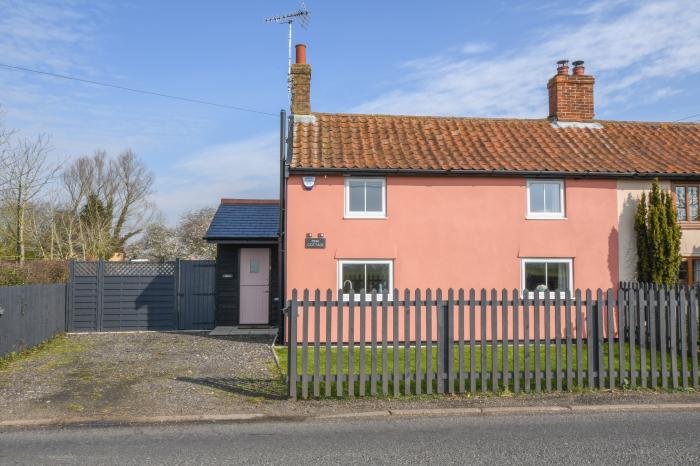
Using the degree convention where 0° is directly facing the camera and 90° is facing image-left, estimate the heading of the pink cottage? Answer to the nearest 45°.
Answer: approximately 0°

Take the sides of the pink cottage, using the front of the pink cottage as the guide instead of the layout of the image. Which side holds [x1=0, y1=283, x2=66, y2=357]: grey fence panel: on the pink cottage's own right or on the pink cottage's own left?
on the pink cottage's own right

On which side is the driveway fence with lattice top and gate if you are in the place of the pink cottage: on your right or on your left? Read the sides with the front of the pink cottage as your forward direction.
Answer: on your right

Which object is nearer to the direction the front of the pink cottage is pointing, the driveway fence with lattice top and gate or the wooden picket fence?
the wooden picket fence

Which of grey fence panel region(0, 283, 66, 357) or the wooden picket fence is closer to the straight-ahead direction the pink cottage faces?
the wooden picket fence

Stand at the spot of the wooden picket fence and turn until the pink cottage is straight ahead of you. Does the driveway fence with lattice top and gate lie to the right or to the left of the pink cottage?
left

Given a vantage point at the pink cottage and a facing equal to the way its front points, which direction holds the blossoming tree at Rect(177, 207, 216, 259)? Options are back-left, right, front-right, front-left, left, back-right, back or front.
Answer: back-right

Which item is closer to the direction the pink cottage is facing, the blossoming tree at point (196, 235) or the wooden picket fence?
the wooden picket fence

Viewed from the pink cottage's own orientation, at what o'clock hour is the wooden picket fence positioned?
The wooden picket fence is roughly at 12 o'clock from the pink cottage.
